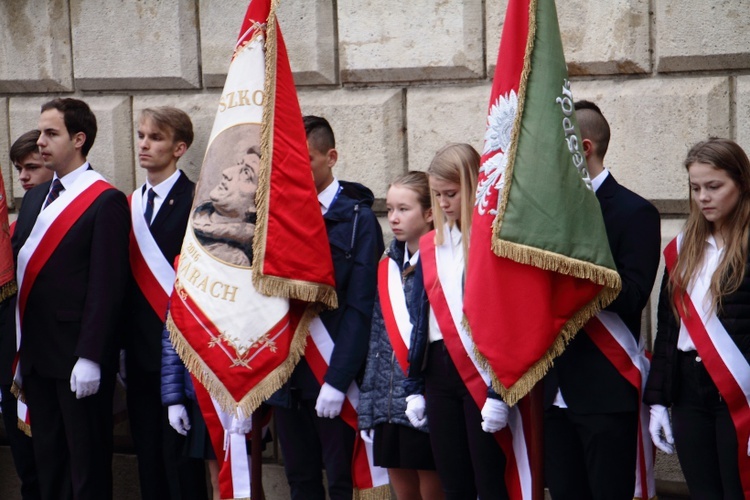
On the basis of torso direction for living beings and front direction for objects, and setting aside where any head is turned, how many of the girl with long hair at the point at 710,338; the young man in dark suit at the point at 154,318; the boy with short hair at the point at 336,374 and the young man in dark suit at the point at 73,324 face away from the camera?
0

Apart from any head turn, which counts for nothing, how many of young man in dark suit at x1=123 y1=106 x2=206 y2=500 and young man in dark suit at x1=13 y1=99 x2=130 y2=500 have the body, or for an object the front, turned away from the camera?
0

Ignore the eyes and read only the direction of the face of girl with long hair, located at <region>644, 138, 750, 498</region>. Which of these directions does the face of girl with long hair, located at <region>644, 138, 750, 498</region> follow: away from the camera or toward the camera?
toward the camera

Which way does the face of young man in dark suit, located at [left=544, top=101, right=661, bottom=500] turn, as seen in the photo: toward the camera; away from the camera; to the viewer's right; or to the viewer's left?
to the viewer's left

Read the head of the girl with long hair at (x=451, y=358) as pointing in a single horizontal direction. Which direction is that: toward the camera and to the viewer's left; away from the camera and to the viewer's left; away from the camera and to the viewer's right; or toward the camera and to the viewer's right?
toward the camera and to the viewer's left

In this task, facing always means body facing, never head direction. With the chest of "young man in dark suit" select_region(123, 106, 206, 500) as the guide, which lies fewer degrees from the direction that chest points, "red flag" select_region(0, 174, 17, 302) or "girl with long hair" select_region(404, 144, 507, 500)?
the red flag

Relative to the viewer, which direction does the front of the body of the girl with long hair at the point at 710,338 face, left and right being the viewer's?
facing the viewer and to the left of the viewer

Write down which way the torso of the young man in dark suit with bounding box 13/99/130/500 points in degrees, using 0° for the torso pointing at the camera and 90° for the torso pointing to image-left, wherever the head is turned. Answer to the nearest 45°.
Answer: approximately 45°

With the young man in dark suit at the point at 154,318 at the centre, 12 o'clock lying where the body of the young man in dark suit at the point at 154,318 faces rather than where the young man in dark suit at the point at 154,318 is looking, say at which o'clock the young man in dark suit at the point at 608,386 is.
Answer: the young man in dark suit at the point at 608,386 is roughly at 9 o'clock from the young man in dark suit at the point at 154,318.

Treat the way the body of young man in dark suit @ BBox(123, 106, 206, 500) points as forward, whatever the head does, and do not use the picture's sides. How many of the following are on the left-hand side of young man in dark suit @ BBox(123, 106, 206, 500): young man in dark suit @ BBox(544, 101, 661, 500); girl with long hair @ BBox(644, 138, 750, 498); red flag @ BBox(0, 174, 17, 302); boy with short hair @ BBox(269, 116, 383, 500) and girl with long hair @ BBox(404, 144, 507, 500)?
4

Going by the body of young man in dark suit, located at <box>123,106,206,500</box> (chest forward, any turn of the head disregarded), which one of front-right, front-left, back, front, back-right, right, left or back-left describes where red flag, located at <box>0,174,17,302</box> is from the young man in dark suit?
front-right
